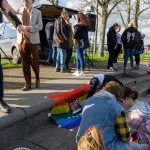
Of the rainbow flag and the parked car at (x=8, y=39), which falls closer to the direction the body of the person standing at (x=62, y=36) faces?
the rainbow flag

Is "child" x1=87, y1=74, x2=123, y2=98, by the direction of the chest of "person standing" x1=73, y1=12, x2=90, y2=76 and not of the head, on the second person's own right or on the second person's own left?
on the second person's own left

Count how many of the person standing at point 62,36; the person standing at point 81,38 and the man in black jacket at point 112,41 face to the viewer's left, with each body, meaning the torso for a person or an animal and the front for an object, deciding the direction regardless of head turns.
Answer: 1
